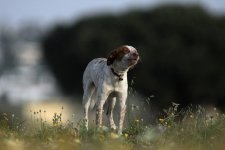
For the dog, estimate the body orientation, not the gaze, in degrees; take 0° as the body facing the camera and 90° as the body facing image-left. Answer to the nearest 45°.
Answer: approximately 315°
